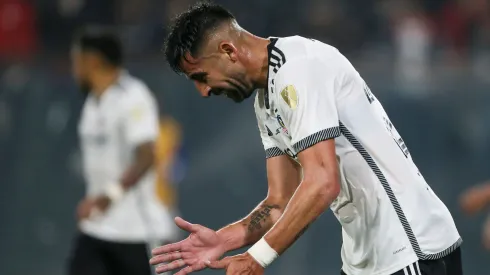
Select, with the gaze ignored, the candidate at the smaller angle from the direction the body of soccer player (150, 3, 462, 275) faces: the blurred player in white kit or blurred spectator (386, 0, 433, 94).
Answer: the blurred player in white kit

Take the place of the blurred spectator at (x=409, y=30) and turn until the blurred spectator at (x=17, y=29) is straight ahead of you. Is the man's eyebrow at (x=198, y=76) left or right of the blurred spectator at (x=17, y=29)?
left

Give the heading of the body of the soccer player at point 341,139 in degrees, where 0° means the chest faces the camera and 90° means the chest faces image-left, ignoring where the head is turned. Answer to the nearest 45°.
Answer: approximately 90°

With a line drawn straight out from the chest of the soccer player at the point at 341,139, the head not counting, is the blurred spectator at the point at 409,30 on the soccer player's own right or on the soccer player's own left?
on the soccer player's own right

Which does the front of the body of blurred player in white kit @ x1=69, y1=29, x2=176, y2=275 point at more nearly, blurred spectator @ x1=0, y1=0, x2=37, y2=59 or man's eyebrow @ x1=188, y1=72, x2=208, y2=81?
the man's eyebrow

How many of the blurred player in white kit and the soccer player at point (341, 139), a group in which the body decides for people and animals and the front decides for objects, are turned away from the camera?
0

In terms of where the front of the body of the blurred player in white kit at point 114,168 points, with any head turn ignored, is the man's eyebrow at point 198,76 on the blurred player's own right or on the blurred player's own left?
on the blurred player's own left
